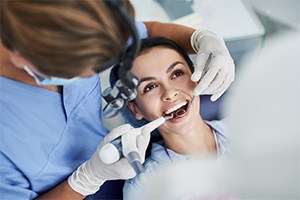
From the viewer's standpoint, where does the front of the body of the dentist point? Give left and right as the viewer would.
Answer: facing the viewer and to the right of the viewer
